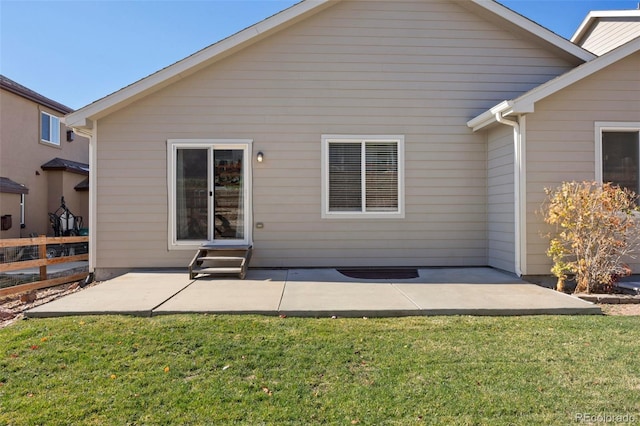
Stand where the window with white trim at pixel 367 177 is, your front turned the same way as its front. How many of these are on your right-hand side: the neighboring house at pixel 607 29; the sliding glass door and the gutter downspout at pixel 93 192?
2

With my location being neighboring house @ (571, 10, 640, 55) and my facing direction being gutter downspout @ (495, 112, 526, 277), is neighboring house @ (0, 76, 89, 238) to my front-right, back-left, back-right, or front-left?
front-right

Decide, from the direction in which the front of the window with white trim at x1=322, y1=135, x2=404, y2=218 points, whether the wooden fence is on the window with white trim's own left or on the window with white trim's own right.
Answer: on the window with white trim's own right

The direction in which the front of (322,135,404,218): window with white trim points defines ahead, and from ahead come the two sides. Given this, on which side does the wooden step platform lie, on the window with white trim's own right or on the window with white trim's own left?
on the window with white trim's own right

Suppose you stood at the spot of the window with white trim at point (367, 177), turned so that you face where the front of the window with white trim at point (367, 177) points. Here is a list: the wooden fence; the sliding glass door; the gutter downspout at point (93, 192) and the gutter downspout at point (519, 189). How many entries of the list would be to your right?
3

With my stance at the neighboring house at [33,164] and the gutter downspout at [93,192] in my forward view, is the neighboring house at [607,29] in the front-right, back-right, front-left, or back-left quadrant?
front-left

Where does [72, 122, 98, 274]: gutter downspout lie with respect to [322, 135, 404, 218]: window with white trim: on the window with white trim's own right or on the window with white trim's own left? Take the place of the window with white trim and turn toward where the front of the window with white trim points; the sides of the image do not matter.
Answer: on the window with white trim's own right

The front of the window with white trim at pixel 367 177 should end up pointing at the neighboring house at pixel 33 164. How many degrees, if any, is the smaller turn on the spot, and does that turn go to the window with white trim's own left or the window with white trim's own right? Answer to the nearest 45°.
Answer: approximately 135° to the window with white trim's own right

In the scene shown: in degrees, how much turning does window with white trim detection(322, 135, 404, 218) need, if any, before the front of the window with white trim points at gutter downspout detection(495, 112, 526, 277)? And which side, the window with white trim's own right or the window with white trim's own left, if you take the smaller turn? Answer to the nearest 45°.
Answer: approximately 90° to the window with white trim's own left

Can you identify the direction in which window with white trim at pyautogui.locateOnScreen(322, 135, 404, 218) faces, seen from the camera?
facing the viewer

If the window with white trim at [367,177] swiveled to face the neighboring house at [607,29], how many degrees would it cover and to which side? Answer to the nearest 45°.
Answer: approximately 135° to its left

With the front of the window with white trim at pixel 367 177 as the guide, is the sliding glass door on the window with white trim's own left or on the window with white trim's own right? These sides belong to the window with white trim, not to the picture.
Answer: on the window with white trim's own right

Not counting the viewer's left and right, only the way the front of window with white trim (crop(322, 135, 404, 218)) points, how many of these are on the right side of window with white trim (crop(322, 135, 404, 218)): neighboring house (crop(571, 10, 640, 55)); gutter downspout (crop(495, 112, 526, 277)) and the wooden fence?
1
